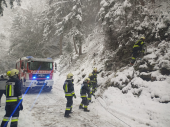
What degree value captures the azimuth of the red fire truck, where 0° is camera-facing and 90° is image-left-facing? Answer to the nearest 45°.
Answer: approximately 0°

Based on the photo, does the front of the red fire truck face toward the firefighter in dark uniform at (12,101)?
yes
